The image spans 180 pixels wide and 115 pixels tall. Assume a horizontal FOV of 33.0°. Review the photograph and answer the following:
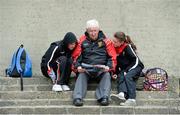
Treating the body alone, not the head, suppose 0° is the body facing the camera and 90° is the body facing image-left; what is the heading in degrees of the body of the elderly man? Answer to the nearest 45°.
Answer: approximately 0°

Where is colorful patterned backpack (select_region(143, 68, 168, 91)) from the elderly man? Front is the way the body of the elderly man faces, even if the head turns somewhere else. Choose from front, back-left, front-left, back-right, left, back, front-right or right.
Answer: left
